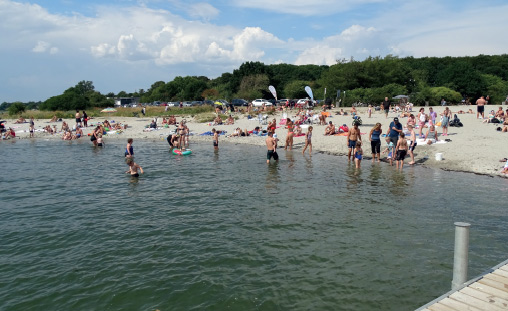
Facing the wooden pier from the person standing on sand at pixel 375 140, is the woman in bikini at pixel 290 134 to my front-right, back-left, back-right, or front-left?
back-right

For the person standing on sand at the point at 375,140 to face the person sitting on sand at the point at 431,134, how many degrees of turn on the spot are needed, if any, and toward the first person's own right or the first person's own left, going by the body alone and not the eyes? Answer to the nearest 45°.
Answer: approximately 135° to the first person's own left

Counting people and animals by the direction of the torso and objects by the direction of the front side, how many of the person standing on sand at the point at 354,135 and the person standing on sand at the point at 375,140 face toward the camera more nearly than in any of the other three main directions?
2

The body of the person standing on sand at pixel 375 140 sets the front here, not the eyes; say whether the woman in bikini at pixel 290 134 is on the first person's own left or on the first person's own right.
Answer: on the first person's own right

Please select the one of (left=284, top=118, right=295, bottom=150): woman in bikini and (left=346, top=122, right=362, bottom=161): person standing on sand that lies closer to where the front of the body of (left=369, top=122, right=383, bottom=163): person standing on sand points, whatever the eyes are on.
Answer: the person standing on sand

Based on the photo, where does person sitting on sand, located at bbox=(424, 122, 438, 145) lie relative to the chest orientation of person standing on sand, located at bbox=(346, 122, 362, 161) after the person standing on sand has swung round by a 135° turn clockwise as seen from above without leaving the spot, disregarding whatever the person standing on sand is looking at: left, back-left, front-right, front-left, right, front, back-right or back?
right

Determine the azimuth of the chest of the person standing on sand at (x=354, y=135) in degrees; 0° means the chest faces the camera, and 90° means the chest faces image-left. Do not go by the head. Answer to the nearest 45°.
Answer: approximately 0°

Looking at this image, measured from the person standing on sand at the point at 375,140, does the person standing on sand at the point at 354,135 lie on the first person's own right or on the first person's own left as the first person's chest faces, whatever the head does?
on the first person's own right

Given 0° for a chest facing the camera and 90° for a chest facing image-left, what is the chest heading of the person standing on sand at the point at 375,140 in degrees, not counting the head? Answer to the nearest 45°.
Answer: approximately 0°

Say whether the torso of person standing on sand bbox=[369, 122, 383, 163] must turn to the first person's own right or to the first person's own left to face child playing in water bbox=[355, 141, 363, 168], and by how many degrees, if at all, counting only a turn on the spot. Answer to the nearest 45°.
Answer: approximately 45° to the first person's own right
